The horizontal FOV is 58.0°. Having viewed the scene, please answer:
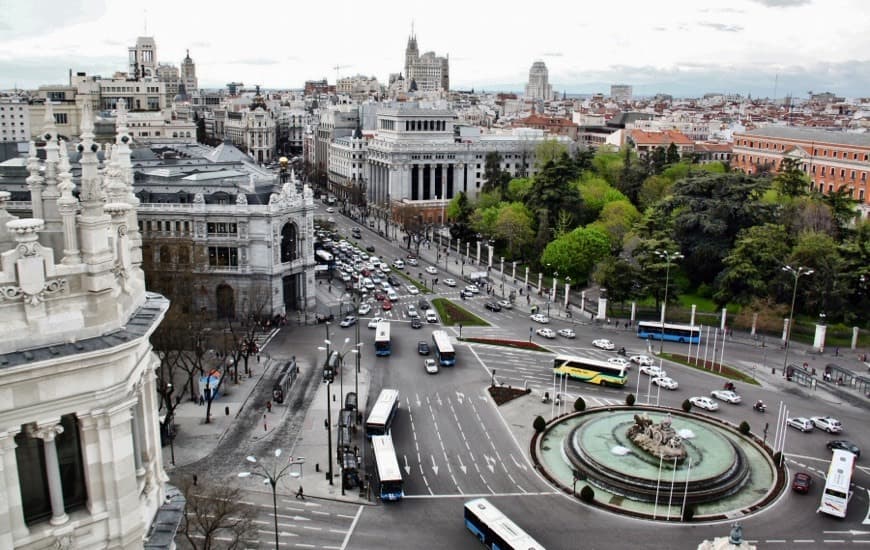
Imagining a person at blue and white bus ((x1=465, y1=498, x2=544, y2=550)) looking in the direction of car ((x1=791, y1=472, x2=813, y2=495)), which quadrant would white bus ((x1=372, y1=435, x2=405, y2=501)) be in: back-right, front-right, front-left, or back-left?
back-left

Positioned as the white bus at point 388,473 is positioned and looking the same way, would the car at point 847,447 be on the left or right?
on its left

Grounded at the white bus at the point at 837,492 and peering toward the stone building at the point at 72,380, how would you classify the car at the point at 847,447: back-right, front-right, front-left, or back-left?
back-right

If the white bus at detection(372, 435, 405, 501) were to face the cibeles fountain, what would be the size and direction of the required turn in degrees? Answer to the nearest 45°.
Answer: approximately 90° to its left

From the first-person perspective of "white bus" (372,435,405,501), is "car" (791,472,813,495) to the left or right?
on its left

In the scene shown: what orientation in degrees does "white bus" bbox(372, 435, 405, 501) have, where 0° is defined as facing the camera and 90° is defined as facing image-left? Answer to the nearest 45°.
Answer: approximately 0°
